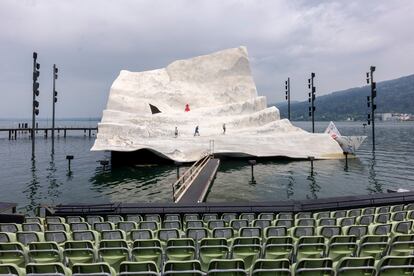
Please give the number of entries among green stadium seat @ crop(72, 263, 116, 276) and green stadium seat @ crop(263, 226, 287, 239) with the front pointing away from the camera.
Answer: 2

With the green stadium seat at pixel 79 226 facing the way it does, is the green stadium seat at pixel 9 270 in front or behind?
behind

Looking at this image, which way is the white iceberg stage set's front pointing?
toward the camera

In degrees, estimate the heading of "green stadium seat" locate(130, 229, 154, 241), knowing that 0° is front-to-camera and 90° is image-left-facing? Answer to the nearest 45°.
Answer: approximately 180°

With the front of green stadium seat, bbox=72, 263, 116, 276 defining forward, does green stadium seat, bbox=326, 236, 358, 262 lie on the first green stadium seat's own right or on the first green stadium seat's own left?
on the first green stadium seat's own right

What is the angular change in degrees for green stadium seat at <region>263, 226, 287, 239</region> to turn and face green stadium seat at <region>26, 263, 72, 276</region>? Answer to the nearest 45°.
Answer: approximately 135° to its left

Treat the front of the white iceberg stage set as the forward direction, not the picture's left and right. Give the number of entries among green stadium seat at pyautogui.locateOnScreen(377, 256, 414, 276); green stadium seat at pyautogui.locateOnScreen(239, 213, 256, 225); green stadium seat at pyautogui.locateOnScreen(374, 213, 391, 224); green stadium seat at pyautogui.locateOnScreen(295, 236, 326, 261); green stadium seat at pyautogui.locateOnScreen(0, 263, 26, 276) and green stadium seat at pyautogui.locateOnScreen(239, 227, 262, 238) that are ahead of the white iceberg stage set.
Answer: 6

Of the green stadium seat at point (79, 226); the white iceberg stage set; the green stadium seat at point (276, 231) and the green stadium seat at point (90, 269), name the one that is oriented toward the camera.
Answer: the white iceberg stage set

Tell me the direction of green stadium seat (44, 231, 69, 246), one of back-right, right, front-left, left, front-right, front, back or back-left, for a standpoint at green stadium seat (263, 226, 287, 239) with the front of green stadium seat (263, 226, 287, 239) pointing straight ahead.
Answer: left

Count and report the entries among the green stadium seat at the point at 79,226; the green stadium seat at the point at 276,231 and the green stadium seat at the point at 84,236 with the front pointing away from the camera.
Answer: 3

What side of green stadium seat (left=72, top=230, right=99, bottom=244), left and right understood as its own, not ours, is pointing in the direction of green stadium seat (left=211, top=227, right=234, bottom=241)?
right

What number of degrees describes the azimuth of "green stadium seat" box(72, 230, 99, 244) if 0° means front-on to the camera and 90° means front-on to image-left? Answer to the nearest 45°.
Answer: approximately 180°

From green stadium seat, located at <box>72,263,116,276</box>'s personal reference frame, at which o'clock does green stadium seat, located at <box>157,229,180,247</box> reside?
green stadium seat, located at <box>157,229,180,247</box> is roughly at 1 o'clock from green stadium seat, located at <box>72,263,116,276</box>.

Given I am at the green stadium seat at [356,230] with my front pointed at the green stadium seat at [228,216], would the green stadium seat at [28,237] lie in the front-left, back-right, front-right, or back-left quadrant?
front-left

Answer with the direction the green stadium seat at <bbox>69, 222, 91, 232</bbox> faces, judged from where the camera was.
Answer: facing away from the viewer

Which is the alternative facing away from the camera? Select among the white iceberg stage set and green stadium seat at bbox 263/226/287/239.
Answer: the green stadium seat

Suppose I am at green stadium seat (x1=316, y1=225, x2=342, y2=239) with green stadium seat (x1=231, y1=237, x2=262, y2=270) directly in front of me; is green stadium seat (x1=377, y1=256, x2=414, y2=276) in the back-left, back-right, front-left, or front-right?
front-left

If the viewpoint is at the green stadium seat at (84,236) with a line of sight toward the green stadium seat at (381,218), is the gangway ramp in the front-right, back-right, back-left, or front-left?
front-left

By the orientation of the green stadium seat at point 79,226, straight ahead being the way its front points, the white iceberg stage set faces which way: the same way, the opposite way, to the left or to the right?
the opposite way

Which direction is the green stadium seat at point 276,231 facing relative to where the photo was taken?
away from the camera

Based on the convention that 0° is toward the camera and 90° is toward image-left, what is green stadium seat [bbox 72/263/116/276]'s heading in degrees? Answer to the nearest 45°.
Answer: approximately 180°
